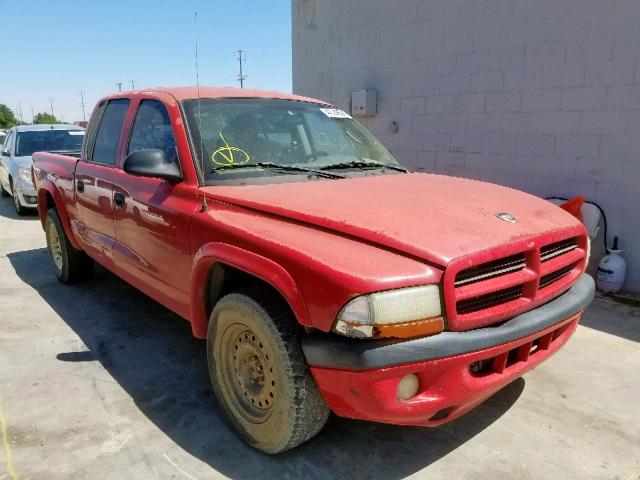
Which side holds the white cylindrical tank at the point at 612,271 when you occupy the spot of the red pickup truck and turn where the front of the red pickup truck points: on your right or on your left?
on your left

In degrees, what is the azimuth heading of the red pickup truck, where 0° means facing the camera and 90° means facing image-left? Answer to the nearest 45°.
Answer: approximately 315°
